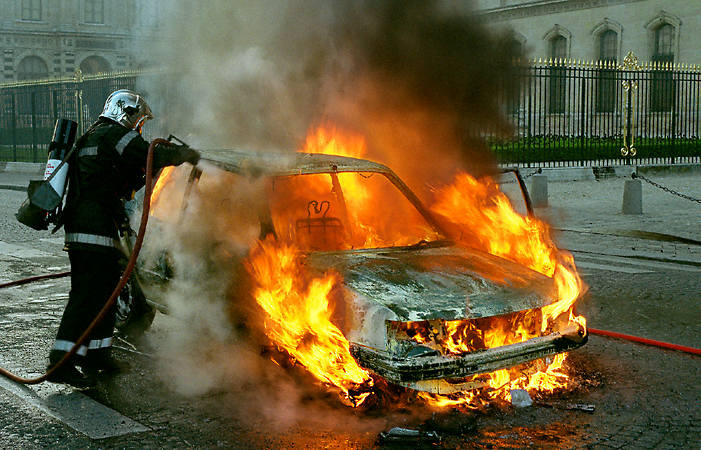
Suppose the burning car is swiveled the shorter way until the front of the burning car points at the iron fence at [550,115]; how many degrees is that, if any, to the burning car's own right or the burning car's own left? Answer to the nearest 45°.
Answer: approximately 135° to the burning car's own left

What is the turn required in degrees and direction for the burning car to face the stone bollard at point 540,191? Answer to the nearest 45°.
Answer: approximately 135° to its left

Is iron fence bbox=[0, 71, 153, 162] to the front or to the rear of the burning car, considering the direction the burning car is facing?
to the rear

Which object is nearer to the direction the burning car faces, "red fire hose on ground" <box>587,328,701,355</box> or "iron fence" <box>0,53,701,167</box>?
the red fire hose on ground

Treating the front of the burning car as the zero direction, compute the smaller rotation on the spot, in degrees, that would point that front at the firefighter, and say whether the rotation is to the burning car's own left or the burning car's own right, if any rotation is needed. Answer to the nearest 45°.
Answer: approximately 135° to the burning car's own right

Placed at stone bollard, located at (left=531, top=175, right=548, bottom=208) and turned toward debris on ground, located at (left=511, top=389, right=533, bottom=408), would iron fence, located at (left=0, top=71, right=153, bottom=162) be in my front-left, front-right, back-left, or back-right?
back-right

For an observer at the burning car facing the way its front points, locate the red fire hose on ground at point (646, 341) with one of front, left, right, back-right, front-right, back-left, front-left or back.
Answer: left

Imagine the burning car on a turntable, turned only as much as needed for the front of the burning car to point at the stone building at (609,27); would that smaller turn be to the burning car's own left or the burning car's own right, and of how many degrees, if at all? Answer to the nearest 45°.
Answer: approximately 135° to the burning car's own left

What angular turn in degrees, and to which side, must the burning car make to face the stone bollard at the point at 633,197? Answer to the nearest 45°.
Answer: approximately 90° to its left
